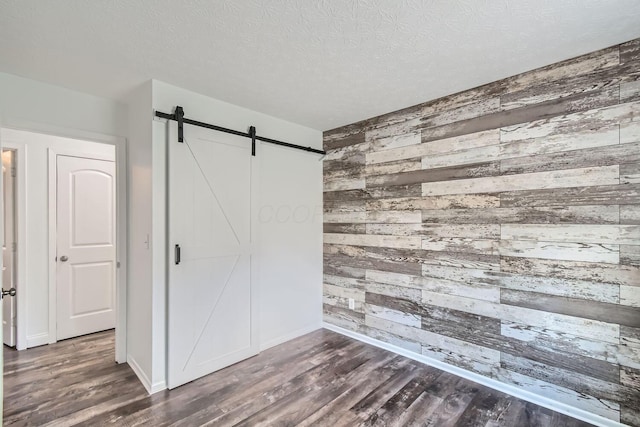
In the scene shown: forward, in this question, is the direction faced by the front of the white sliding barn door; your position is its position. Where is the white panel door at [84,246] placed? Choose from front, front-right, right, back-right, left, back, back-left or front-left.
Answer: back

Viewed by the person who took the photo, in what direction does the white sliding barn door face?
facing the viewer and to the right of the viewer
